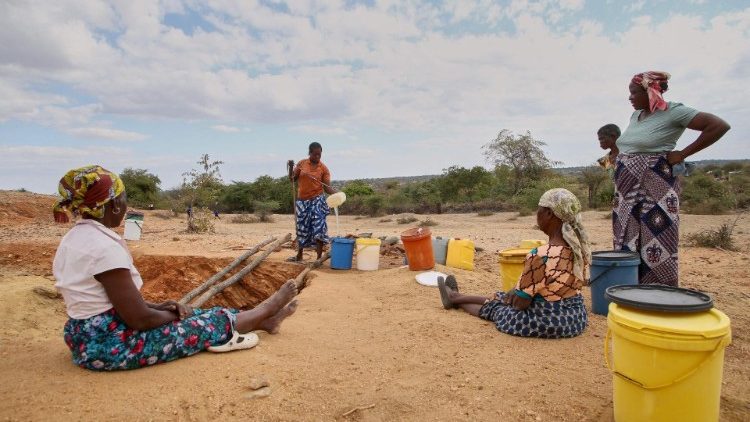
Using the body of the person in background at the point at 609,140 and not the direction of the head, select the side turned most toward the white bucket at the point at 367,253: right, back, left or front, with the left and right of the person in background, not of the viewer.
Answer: front

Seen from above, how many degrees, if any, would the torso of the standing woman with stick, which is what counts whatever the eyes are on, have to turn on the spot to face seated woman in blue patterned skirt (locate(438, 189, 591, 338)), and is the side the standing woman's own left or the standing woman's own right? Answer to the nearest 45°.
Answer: approximately 45° to the standing woman's own left

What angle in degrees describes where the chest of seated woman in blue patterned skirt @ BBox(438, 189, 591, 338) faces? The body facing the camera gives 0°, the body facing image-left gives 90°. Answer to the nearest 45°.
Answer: approximately 135°

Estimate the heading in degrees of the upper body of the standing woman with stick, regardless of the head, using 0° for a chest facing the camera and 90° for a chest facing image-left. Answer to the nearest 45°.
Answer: approximately 0°

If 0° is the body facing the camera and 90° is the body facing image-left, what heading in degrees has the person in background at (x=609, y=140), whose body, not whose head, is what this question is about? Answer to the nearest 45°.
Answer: approximately 90°

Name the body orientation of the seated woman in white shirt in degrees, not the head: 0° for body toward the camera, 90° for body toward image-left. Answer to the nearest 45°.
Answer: approximately 225°

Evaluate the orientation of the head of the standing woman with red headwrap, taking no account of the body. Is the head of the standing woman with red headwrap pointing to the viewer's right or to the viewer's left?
to the viewer's left

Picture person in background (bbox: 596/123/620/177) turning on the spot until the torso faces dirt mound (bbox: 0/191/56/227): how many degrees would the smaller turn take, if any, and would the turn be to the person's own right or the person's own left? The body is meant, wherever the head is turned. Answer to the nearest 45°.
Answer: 0° — they already face it

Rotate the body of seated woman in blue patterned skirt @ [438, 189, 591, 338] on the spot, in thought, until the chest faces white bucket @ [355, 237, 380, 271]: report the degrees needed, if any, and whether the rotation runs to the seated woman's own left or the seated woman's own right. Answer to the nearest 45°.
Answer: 0° — they already face it

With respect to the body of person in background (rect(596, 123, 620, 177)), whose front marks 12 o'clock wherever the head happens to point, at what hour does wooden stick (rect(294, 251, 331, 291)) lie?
The wooden stick is roughly at 12 o'clock from the person in background.

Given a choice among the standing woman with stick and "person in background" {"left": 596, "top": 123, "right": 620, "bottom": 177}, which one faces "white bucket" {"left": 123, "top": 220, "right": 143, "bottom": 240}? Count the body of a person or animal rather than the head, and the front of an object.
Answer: the person in background

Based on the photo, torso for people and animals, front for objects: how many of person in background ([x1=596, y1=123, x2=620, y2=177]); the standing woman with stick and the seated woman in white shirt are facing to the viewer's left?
1

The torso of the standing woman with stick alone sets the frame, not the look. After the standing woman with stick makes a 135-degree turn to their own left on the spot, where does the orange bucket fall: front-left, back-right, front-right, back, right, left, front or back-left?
right

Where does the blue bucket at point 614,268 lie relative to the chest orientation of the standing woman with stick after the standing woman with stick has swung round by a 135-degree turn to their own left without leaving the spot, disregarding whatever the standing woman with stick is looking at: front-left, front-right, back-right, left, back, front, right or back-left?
right
